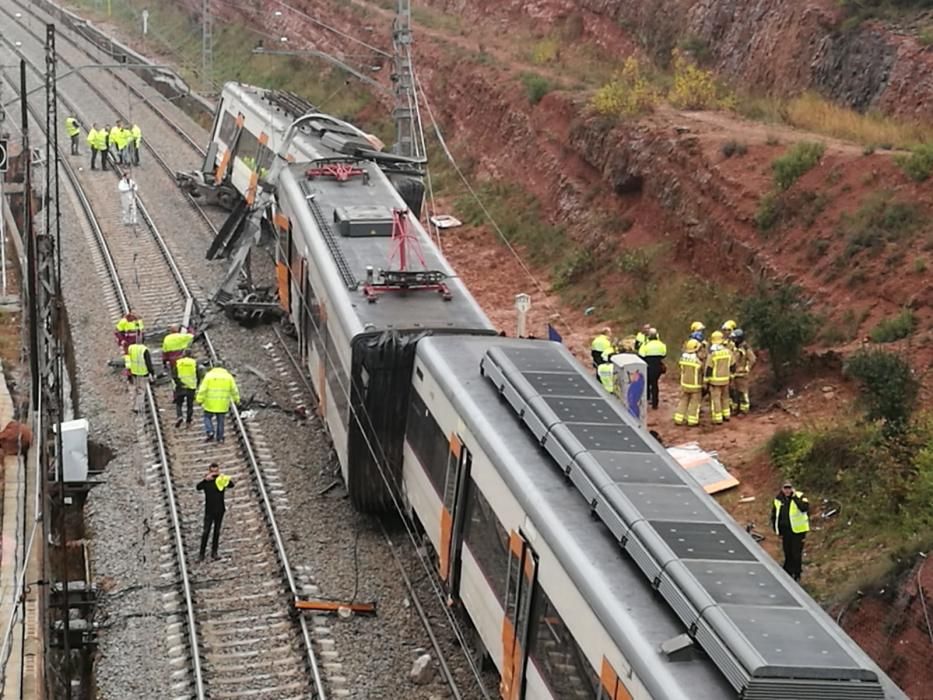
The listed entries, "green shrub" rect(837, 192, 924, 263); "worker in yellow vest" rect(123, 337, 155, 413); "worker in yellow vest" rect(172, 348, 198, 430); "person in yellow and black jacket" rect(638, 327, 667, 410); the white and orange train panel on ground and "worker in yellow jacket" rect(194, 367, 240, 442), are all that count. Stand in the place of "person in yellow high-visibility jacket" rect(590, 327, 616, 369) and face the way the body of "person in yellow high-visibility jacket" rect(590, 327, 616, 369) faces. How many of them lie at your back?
3

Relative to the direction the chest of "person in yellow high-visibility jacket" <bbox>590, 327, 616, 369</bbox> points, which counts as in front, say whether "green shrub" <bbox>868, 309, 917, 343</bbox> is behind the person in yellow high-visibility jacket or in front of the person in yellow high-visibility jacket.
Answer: in front

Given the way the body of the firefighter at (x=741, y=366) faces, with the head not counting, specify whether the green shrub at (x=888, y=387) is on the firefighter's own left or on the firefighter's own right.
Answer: on the firefighter's own left

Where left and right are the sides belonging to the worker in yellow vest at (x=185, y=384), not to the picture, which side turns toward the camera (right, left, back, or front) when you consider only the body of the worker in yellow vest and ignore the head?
back

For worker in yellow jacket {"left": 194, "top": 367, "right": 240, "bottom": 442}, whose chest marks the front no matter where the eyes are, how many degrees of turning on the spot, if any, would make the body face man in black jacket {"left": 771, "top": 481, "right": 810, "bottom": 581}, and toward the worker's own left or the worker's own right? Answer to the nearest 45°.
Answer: approximately 135° to the worker's own right

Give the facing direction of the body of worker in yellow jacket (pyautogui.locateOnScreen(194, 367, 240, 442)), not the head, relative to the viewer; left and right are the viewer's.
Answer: facing away from the viewer

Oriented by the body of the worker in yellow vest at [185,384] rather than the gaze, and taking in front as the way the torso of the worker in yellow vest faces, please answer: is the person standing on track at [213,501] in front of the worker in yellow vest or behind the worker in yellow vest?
behind

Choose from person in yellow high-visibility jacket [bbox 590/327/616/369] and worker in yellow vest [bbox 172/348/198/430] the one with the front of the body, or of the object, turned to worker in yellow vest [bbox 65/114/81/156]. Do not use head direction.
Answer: worker in yellow vest [bbox 172/348/198/430]

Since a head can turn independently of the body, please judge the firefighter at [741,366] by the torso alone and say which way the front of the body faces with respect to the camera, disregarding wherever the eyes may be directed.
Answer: to the viewer's left
